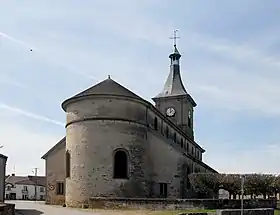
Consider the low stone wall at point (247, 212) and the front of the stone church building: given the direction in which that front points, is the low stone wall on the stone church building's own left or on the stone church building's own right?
on the stone church building's own right

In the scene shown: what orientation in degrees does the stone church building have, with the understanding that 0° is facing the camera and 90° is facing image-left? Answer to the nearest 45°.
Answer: approximately 225°

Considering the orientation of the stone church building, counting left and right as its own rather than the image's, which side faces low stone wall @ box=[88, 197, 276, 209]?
right
